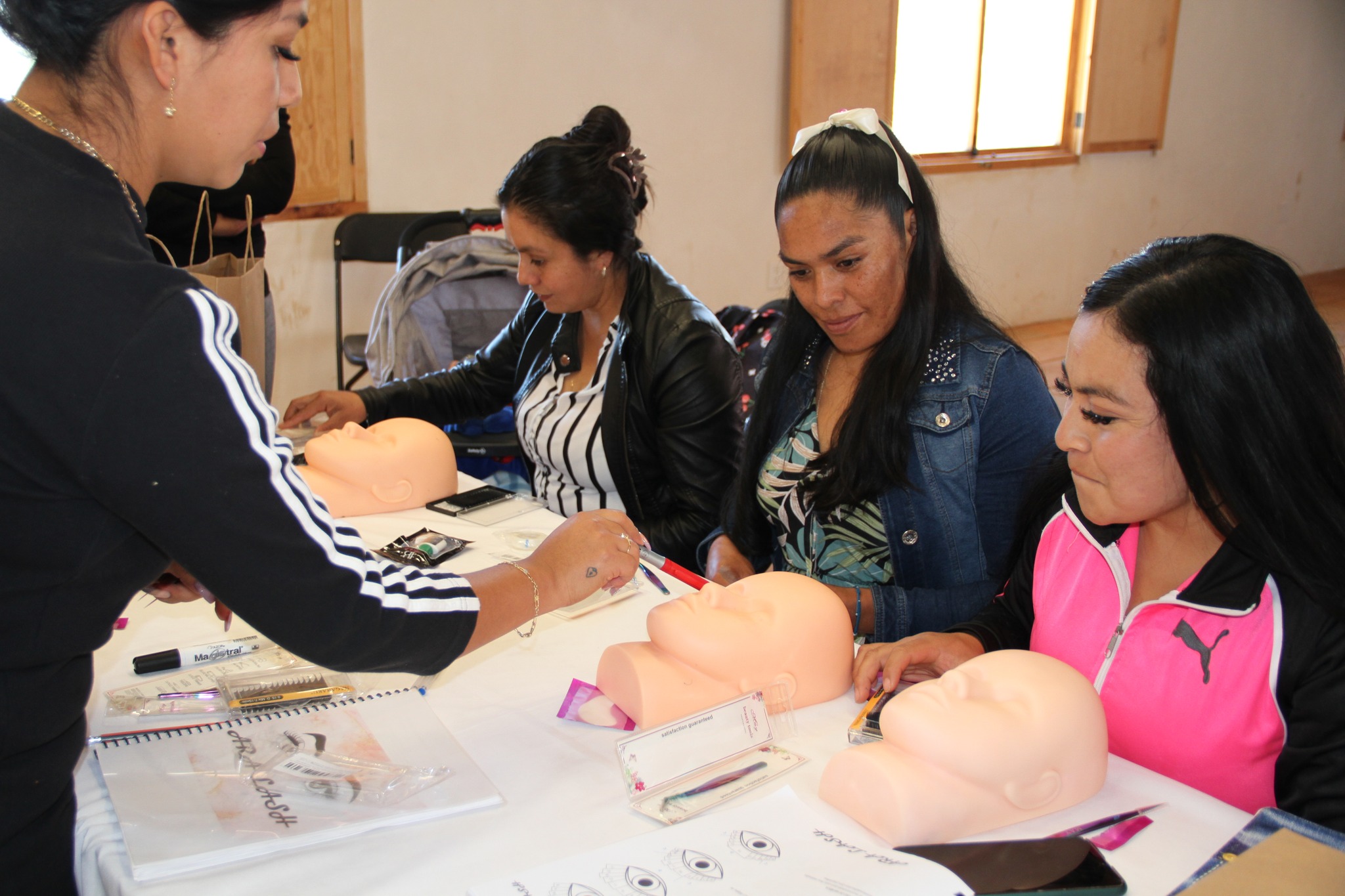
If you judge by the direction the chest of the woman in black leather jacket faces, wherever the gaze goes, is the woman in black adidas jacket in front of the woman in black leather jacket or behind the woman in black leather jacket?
in front

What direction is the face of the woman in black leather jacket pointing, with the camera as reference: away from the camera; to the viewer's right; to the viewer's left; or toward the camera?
to the viewer's left

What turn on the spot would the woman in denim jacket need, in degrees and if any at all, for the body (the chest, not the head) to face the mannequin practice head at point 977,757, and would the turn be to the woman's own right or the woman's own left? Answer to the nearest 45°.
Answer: approximately 45° to the woman's own left

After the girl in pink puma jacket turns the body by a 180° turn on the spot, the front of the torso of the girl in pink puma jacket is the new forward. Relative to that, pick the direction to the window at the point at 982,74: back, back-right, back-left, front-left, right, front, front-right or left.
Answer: front-left

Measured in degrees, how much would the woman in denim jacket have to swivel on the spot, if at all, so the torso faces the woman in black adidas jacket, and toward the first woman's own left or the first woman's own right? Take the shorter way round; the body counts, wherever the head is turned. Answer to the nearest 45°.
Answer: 0° — they already face them

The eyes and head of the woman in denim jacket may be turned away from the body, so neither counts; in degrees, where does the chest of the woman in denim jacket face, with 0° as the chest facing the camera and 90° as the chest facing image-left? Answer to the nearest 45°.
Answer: approximately 45°

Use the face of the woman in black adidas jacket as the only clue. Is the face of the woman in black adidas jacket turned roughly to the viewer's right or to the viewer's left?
to the viewer's right

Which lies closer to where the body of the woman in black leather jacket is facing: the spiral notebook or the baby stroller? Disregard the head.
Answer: the spiral notebook

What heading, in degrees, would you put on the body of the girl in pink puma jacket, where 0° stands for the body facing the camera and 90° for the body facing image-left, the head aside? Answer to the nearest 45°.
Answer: approximately 45°

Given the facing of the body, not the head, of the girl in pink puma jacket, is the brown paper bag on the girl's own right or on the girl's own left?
on the girl's own right

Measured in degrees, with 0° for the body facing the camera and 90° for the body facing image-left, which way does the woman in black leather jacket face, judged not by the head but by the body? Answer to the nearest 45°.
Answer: approximately 45°

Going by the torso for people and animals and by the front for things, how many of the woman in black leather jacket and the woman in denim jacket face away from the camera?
0
